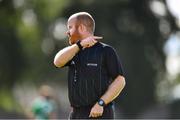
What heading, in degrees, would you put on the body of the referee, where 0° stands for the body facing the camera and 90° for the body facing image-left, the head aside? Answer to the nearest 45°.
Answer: approximately 45°
